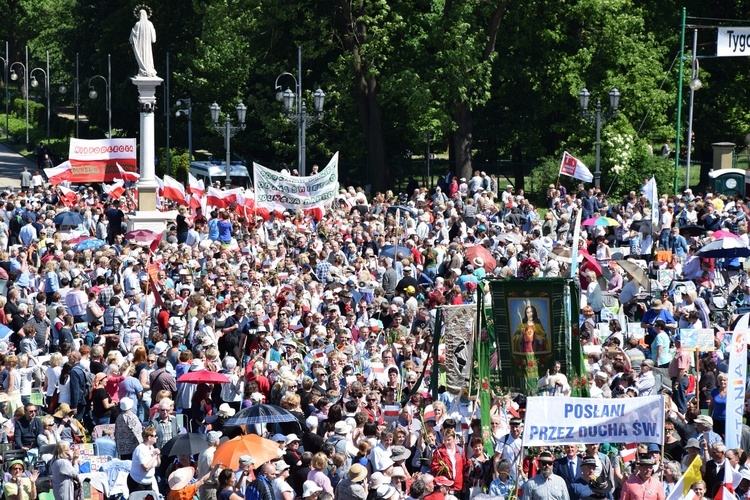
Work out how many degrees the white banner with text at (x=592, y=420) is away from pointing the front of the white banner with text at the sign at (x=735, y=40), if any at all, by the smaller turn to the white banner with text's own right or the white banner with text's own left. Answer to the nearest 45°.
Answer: approximately 180°

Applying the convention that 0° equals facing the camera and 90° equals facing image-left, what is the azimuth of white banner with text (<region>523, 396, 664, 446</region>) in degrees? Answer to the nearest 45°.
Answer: approximately 0°

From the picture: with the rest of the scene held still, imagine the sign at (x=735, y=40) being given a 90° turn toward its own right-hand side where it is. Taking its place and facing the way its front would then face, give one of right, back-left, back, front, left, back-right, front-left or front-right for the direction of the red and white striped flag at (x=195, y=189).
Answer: front-left

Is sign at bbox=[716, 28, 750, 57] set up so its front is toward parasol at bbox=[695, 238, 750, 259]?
yes

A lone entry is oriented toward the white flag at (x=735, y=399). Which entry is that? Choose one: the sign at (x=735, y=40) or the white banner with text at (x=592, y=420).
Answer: the sign

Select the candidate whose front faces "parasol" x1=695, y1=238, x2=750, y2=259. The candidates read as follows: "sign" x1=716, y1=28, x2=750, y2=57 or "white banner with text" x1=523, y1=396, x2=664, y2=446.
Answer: the sign

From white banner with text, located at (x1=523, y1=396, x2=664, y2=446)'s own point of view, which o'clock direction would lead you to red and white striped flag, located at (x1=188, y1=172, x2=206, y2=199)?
The red and white striped flag is roughly at 5 o'clock from the white banner with text.

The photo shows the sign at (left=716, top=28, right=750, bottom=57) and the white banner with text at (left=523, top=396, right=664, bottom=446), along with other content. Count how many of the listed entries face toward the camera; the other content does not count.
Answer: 2

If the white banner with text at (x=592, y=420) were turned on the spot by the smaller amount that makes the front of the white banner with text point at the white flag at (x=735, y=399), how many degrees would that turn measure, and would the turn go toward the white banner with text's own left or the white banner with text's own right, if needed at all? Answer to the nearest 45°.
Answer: approximately 135° to the white banner with text's own left

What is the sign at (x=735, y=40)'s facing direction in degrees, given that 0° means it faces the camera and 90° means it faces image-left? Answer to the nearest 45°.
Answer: approximately 0°
